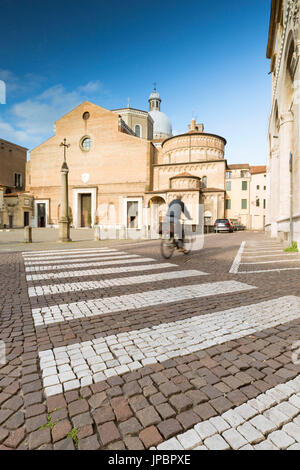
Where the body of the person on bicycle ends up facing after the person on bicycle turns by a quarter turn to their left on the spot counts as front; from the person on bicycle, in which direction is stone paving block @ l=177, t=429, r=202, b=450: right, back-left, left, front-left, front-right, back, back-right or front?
back-left

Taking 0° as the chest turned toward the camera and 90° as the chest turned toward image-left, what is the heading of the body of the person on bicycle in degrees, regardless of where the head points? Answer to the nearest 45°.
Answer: approximately 225°

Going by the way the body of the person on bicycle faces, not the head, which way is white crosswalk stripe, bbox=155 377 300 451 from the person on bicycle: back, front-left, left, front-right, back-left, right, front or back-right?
back-right

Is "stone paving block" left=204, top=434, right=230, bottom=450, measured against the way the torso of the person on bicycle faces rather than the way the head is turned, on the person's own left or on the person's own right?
on the person's own right

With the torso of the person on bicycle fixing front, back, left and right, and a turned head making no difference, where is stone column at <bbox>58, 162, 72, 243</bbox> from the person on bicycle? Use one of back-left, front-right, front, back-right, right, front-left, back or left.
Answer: left

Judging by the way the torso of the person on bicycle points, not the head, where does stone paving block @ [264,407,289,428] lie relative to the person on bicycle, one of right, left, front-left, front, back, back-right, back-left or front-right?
back-right

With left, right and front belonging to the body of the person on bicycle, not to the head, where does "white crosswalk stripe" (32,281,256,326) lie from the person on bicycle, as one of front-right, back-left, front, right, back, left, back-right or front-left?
back-right

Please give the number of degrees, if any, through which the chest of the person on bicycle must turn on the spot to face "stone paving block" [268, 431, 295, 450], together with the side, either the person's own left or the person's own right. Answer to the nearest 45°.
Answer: approximately 135° to the person's own right

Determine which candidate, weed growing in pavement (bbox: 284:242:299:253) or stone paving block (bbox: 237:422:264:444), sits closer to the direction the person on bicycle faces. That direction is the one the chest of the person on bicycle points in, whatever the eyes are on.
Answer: the weed growing in pavement
